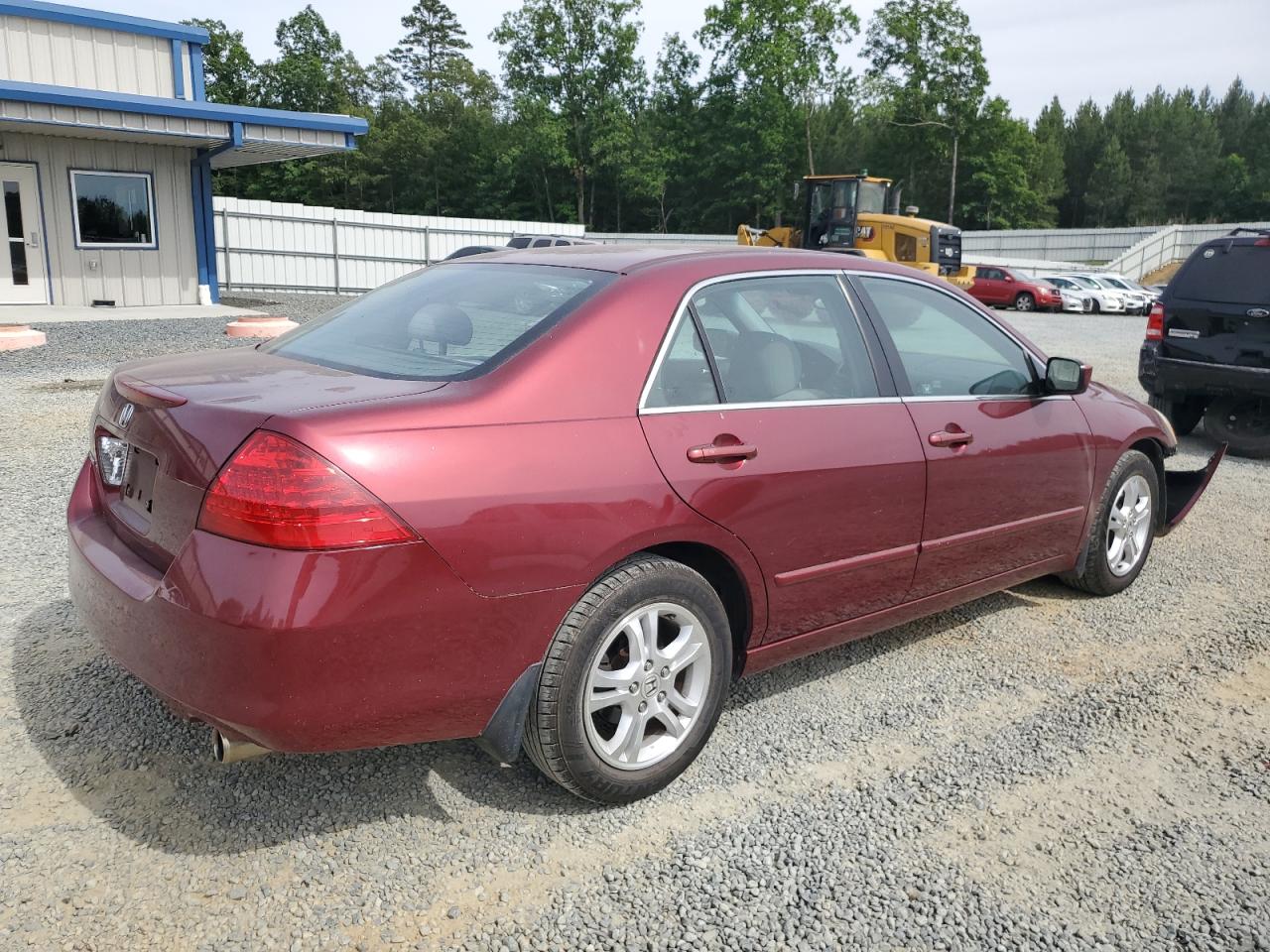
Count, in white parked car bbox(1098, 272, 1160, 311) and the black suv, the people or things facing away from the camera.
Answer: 1

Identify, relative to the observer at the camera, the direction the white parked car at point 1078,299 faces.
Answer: facing the viewer and to the right of the viewer

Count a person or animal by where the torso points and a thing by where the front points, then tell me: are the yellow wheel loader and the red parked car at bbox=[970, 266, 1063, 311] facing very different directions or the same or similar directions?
very different directions

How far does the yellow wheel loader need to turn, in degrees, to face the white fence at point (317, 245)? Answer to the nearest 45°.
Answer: approximately 45° to its left

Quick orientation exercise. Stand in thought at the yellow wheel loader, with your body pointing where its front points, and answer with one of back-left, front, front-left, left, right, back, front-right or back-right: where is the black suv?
back-left

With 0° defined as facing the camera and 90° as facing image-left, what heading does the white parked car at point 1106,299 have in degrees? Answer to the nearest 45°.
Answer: approximately 315°

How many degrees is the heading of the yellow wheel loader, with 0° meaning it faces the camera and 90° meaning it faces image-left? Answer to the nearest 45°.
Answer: approximately 135°

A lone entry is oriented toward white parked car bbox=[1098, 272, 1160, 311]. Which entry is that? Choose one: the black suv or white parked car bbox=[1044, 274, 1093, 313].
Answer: the black suv

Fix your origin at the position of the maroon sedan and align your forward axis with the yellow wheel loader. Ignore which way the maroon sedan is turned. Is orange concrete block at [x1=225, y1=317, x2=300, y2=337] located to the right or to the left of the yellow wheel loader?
left

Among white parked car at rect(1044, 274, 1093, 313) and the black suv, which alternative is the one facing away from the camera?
the black suv

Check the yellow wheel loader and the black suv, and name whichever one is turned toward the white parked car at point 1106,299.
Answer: the black suv

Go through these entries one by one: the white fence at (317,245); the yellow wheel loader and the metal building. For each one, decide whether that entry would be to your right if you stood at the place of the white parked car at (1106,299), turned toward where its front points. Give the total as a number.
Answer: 3

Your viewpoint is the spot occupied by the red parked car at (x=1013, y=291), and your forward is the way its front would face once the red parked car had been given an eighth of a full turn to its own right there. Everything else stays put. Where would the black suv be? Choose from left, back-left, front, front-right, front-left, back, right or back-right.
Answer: front

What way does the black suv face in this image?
away from the camera
